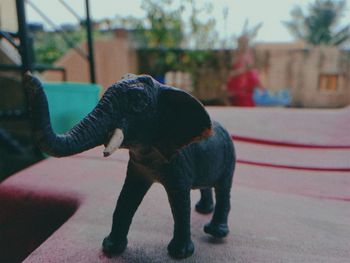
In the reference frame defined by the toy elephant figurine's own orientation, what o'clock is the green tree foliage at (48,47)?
The green tree foliage is roughly at 4 o'clock from the toy elephant figurine.

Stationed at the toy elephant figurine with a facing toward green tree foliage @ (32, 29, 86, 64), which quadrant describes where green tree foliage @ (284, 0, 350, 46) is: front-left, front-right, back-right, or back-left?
front-right

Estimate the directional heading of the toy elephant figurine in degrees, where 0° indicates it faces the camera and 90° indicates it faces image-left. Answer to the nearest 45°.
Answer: approximately 45°

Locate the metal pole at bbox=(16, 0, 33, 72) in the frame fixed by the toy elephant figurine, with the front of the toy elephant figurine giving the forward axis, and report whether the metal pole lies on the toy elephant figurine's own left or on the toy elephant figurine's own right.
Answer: on the toy elephant figurine's own right

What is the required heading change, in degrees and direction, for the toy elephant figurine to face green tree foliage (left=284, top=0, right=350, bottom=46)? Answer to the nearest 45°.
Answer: approximately 180°

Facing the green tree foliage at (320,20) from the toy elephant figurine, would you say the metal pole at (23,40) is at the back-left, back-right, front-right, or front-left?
front-left
